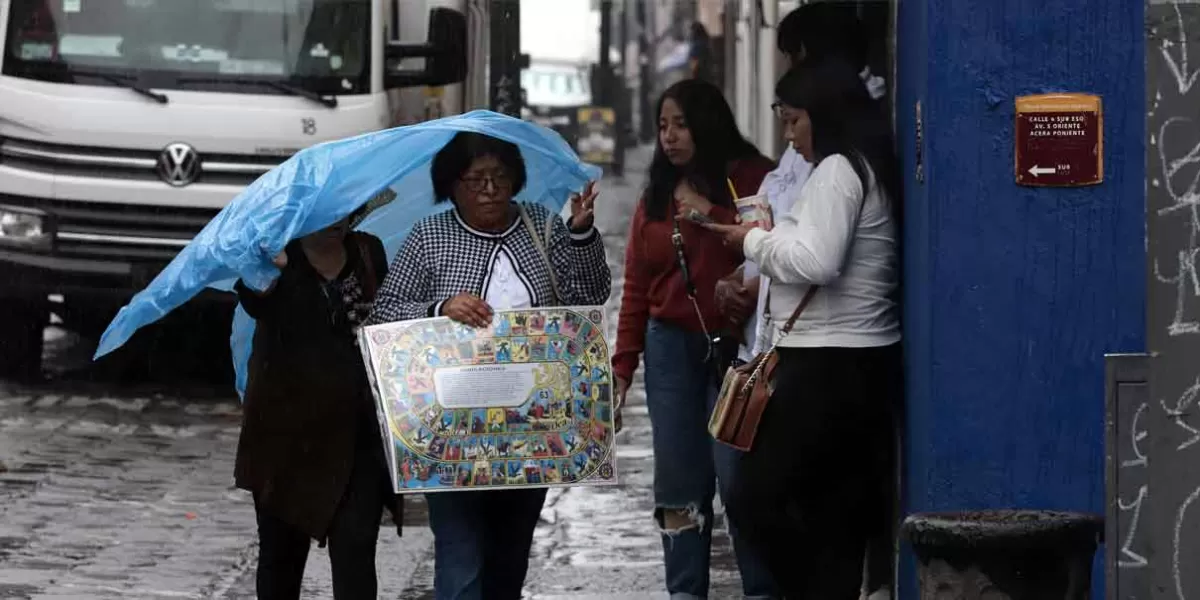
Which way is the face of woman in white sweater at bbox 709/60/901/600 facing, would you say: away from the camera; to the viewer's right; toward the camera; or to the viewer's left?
to the viewer's left

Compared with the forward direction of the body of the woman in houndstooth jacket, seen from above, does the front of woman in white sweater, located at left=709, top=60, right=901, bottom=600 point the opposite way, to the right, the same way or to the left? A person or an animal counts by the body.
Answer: to the right

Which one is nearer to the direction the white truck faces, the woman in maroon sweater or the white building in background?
the woman in maroon sweater

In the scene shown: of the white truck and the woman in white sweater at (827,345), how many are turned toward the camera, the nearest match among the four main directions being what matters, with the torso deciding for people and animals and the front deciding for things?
1

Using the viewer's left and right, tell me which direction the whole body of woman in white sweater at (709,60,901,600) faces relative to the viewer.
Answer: facing to the left of the viewer

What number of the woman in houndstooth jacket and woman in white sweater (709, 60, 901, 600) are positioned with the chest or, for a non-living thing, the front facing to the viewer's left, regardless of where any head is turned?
1

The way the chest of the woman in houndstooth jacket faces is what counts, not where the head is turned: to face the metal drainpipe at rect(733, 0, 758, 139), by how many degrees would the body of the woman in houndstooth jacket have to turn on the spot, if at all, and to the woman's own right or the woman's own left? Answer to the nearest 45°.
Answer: approximately 180°
